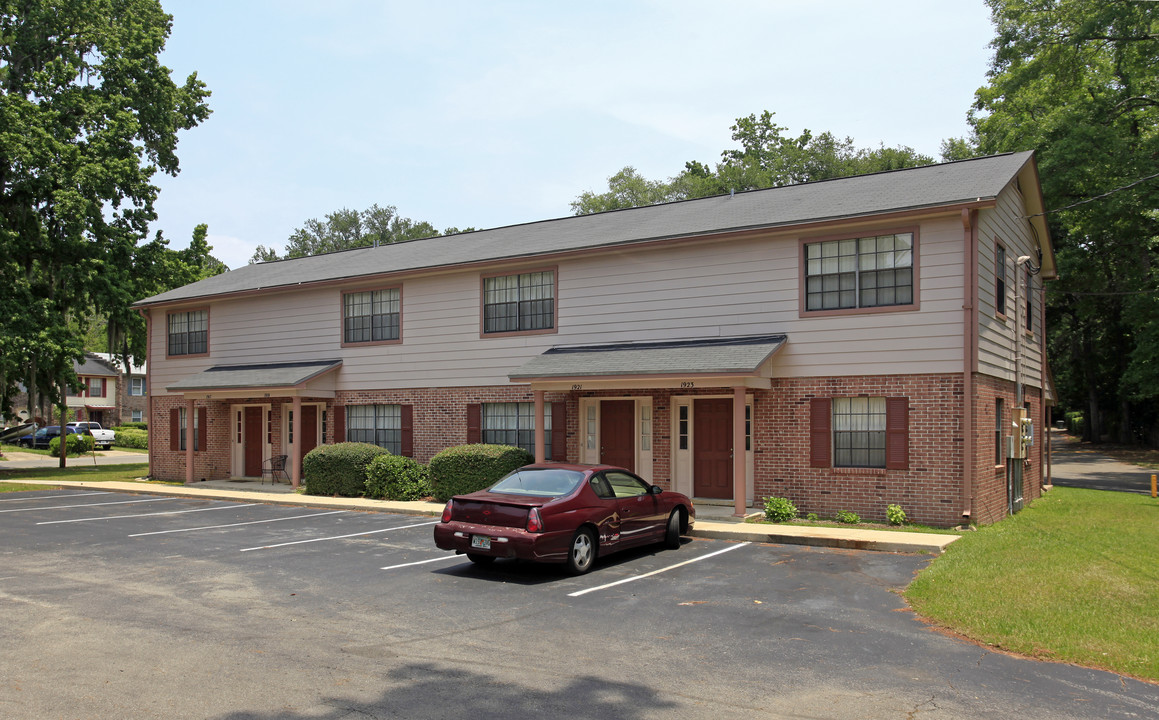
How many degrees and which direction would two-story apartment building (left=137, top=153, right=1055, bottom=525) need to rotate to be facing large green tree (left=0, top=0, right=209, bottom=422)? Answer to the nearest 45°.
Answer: approximately 90° to its right

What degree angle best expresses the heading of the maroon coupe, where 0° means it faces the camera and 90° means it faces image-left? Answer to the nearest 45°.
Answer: approximately 225°

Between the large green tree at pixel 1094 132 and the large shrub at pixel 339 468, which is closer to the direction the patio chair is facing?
the large shrub

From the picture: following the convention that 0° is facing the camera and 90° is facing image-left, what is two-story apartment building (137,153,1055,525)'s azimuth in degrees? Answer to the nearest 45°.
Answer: approximately 45°

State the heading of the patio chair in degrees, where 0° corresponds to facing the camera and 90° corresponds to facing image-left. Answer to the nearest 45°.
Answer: approximately 45°

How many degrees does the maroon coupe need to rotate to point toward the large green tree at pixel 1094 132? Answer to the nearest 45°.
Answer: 0° — it already faces it

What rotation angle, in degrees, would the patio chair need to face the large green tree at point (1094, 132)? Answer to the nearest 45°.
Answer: approximately 135° to its left
